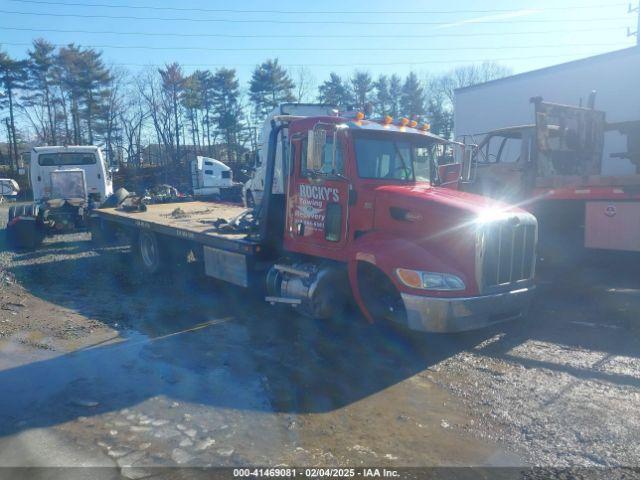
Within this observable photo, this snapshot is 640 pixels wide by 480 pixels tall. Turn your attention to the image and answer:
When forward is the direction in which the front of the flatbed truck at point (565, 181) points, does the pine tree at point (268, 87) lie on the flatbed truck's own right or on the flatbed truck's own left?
on the flatbed truck's own right

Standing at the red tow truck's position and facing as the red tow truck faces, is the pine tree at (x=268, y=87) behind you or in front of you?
behind

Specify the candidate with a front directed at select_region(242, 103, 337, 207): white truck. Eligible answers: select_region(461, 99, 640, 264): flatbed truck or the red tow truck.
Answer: the flatbed truck

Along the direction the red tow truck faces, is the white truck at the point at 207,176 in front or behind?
behind

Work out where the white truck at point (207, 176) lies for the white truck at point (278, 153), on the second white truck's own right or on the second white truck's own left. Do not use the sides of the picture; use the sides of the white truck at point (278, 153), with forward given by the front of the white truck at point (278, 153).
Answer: on the second white truck's own right

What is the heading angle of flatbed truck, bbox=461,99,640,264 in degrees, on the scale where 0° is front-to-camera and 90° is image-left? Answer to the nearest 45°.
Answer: approximately 90°

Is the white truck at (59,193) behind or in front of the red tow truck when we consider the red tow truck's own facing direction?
behind

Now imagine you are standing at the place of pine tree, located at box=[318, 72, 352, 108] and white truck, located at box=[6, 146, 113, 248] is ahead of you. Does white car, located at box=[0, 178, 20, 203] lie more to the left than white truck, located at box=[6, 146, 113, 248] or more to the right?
right

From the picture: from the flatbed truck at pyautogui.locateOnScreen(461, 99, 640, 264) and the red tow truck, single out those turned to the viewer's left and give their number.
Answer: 1

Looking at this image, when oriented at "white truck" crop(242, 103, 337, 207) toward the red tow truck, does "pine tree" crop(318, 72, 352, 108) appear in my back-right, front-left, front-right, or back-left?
back-left

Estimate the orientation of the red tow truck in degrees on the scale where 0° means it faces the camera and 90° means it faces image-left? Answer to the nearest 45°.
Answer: approximately 315°

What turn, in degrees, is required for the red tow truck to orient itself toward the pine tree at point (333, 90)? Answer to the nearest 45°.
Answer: approximately 135° to its left

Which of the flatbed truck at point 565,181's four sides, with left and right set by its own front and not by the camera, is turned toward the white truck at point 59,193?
front
